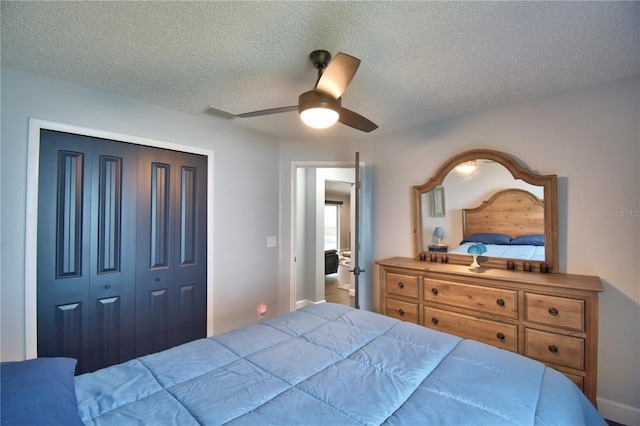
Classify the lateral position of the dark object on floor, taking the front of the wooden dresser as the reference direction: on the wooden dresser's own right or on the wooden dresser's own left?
on the wooden dresser's own right

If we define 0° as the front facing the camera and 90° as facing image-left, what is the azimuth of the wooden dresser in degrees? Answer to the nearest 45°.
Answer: approximately 45°

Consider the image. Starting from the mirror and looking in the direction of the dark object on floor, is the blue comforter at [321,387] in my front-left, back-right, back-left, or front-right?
back-left

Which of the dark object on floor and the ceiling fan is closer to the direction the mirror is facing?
the ceiling fan

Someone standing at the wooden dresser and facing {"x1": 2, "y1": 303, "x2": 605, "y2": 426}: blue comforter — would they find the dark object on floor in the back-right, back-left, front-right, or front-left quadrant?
back-right

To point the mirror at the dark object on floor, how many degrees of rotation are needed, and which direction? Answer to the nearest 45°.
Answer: approximately 90° to its right

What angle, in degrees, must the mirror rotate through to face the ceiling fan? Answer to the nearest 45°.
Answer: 0° — it already faces it

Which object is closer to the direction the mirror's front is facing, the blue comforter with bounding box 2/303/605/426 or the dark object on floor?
the blue comforter
